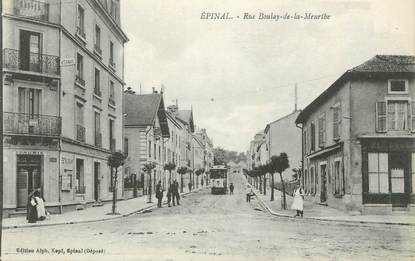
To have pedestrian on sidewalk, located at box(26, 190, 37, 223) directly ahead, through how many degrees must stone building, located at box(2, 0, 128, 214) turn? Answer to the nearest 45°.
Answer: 0° — it already faces them
